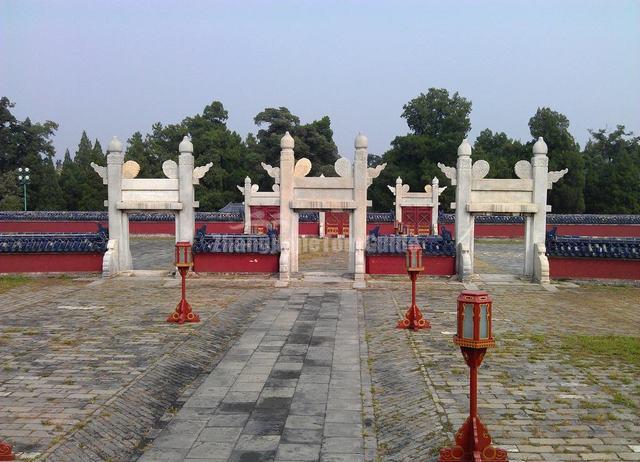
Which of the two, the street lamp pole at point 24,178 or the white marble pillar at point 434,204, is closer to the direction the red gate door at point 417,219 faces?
the white marble pillar

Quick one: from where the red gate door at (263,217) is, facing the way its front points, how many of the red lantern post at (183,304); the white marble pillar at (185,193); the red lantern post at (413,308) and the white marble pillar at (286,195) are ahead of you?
4

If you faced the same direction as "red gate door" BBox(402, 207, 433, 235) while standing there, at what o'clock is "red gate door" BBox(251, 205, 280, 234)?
"red gate door" BBox(251, 205, 280, 234) is roughly at 2 o'clock from "red gate door" BBox(402, 207, 433, 235).

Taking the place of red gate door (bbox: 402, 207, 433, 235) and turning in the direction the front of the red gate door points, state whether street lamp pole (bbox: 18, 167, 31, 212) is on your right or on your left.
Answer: on your right

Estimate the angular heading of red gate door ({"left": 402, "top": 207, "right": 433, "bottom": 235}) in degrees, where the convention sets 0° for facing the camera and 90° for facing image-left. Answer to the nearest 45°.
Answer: approximately 0°

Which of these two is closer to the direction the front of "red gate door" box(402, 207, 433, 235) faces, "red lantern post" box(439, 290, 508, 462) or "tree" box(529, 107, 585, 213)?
the red lantern post

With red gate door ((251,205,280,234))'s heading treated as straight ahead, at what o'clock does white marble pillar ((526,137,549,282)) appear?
The white marble pillar is roughly at 11 o'clock from the red gate door.

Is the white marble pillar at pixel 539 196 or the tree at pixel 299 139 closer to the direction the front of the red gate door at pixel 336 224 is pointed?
the white marble pillar

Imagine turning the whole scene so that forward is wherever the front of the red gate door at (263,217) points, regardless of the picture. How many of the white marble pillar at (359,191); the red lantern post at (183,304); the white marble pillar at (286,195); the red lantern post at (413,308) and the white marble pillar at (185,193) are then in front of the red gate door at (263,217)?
5

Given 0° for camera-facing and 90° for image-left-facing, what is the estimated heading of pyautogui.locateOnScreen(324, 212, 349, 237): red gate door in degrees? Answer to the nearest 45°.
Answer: approximately 0°

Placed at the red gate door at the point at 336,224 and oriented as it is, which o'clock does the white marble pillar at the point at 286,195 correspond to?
The white marble pillar is roughly at 12 o'clock from the red gate door.

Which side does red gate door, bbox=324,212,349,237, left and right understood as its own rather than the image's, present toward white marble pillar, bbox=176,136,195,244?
front
